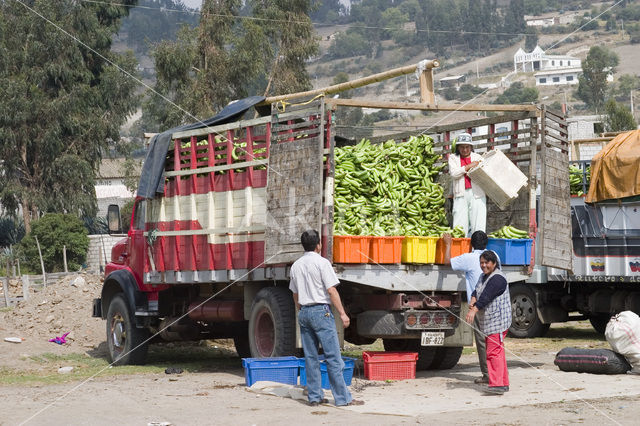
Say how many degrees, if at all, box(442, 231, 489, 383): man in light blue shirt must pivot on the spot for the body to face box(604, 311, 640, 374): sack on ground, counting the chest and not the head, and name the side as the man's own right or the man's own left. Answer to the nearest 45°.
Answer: approximately 135° to the man's own right

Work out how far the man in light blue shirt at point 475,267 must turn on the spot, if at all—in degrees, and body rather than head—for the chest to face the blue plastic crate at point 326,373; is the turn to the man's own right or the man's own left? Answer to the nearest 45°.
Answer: approximately 90° to the man's own left

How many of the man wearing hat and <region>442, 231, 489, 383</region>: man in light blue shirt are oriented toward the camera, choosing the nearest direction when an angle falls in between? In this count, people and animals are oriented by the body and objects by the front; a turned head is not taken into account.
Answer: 1

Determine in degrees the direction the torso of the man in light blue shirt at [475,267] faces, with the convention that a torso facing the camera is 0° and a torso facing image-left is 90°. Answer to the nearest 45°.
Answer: approximately 135°

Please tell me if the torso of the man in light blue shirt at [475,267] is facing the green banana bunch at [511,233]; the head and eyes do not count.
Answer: no

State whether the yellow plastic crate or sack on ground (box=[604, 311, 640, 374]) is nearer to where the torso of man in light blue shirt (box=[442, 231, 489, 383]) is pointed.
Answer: the yellow plastic crate

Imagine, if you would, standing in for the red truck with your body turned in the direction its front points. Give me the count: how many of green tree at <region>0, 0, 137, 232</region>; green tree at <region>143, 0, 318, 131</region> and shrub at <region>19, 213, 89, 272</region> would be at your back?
0

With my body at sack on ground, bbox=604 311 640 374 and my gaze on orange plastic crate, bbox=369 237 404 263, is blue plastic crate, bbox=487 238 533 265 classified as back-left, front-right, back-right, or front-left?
front-right

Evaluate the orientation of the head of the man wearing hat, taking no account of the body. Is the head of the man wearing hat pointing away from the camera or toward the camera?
toward the camera

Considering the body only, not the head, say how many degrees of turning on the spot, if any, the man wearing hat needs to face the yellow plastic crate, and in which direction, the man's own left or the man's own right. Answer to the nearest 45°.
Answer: approximately 45° to the man's own right

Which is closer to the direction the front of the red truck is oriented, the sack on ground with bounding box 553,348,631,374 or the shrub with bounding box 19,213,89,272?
the shrub

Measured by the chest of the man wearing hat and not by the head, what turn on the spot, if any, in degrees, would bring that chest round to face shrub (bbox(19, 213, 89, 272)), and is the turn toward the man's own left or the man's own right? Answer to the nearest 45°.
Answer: approximately 135° to the man's own right

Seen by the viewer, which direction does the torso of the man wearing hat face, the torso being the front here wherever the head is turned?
toward the camera

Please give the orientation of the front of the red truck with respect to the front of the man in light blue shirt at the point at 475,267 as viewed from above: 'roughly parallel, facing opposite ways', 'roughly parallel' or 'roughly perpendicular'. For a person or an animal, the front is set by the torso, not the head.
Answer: roughly parallel

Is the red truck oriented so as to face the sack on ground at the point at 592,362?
no
